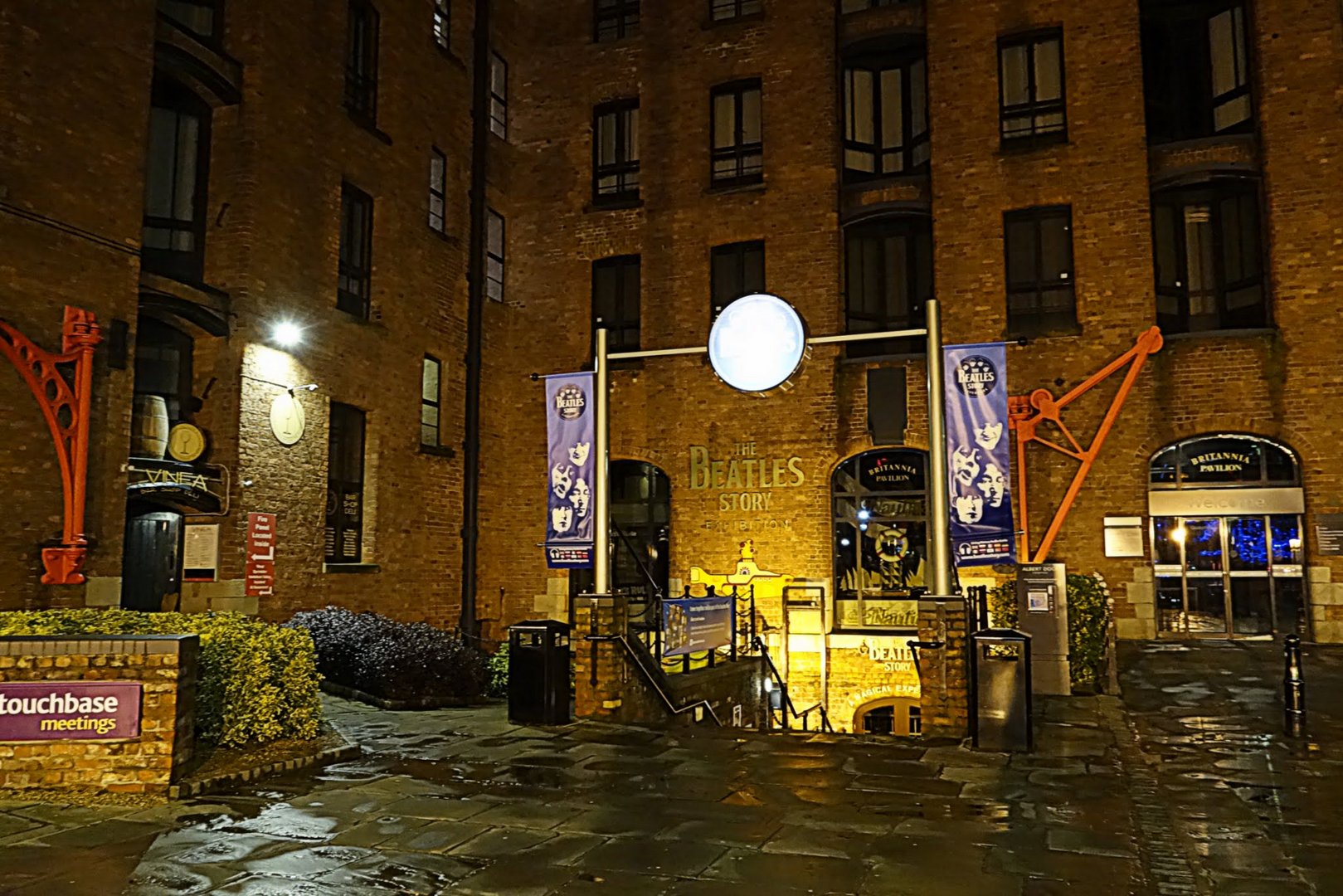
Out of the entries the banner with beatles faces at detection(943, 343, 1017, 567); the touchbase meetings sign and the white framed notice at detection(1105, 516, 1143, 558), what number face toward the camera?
3

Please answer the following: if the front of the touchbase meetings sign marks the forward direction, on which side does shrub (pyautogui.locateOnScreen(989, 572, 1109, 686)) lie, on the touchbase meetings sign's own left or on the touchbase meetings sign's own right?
on the touchbase meetings sign's own left

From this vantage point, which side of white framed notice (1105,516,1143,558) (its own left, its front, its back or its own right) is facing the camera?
front

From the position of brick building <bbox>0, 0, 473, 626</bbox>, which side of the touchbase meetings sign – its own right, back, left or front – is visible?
back

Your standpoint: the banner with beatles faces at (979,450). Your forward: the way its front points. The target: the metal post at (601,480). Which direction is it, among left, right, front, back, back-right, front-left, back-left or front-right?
right

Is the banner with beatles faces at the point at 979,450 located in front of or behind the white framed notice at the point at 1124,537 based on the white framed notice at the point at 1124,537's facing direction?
in front

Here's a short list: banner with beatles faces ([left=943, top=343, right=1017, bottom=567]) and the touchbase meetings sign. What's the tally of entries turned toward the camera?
2

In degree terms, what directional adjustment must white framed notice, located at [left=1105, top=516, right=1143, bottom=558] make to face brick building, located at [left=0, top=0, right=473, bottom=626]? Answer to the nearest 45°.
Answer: approximately 45° to its right

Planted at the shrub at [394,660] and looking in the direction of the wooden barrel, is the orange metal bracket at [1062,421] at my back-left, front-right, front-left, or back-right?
back-right

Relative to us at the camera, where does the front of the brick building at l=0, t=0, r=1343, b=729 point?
facing the viewer

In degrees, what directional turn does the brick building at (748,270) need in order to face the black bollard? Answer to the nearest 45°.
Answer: approximately 45° to its left

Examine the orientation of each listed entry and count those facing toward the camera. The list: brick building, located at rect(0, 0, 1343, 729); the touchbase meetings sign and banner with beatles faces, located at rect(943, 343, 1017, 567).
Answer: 3

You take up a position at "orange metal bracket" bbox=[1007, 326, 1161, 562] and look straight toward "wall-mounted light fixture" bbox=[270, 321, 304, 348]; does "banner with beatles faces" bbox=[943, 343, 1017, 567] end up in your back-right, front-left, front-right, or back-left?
front-left

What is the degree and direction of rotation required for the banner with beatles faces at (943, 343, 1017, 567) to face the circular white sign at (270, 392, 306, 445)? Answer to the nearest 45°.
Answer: approximately 90° to its right
